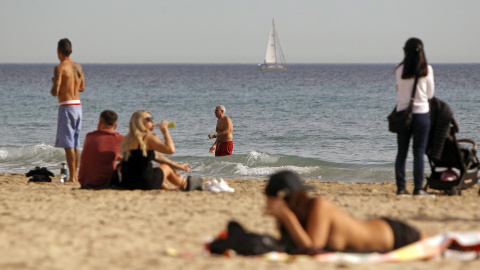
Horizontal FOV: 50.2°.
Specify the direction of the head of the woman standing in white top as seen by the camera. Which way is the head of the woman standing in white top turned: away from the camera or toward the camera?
away from the camera

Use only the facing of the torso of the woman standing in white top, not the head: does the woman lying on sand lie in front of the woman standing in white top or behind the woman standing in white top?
behind

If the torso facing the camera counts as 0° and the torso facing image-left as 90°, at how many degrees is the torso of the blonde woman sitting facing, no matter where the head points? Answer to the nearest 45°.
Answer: approximately 225°

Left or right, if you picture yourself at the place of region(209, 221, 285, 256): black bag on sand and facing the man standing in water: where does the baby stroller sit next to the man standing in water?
right

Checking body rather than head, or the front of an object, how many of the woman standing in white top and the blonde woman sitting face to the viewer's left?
0

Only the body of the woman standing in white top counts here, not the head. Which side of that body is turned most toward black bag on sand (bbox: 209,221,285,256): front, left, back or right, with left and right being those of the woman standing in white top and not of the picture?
back

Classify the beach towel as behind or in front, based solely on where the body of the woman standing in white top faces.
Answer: behind

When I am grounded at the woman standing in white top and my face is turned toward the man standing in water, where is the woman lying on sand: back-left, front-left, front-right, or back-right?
back-left

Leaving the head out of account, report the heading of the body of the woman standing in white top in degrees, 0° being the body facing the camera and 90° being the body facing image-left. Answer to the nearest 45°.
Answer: approximately 180°

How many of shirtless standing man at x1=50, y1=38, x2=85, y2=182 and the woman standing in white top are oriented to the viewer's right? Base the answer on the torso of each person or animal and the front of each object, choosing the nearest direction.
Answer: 0

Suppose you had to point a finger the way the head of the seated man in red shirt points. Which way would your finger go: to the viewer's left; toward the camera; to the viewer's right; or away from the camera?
away from the camera

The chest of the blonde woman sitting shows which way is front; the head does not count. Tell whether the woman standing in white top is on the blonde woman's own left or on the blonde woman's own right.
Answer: on the blonde woman's own right
